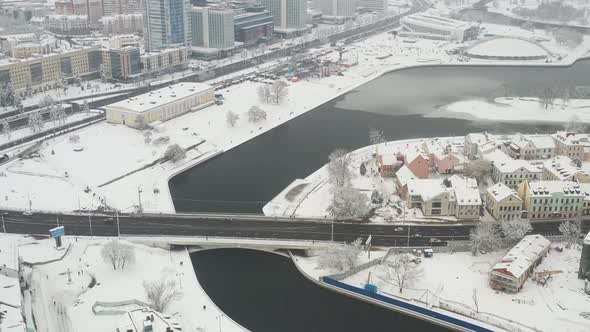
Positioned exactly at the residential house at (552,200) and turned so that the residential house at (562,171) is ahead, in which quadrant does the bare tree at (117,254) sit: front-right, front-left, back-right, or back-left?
back-left

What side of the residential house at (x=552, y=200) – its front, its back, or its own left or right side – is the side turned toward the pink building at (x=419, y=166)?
right

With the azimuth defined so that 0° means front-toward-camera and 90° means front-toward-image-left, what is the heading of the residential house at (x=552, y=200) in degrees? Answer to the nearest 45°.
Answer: approximately 0°

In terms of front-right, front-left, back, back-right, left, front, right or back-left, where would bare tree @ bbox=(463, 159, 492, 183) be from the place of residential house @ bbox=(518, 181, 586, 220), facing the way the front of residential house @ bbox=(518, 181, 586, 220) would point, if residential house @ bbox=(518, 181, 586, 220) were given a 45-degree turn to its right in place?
right

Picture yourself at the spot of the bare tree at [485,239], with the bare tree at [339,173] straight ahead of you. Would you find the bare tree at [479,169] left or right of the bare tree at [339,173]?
right

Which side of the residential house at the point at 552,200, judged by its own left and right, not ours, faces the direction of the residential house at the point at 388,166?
right

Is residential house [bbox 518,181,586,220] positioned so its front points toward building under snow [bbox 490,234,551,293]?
yes

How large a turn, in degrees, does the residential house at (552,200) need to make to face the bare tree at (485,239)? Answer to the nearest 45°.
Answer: approximately 45° to its right

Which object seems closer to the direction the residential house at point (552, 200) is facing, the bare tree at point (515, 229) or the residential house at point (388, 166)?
the bare tree

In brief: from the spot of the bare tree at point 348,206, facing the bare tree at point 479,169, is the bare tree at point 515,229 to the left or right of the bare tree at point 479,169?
right
